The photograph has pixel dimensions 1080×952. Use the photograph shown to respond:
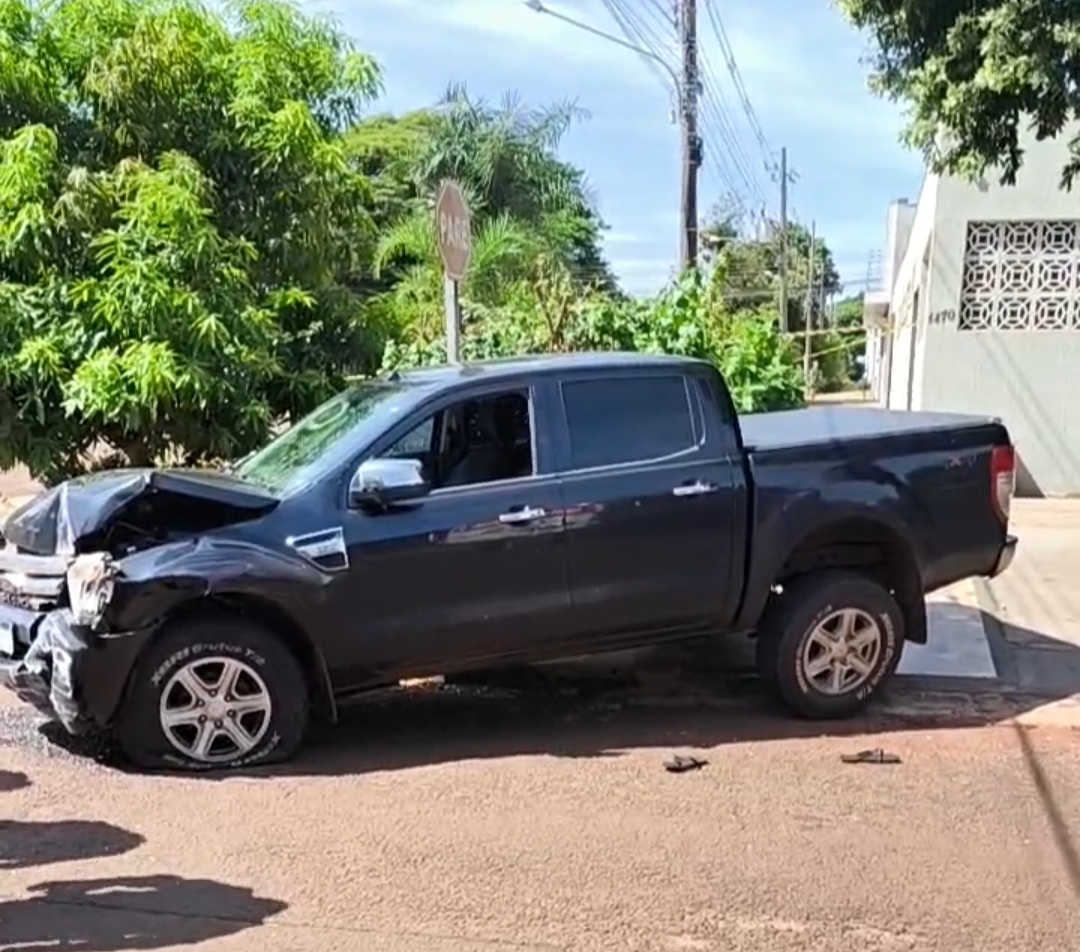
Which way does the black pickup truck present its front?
to the viewer's left

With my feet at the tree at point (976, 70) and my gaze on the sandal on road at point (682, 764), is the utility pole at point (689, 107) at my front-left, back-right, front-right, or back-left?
back-right

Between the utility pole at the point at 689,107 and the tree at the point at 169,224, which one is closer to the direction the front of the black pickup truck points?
the tree

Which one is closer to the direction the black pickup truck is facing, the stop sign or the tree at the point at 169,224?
the tree

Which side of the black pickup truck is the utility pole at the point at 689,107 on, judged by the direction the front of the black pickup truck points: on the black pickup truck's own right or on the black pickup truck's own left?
on the black pickup truck's own right

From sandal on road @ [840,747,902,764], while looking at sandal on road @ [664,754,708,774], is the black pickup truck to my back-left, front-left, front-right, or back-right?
front-right

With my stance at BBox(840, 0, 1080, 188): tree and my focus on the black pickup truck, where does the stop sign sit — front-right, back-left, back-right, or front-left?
front-right

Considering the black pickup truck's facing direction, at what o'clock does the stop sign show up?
The stop sign is roughly at 3 o'clock from the black pickup truck.

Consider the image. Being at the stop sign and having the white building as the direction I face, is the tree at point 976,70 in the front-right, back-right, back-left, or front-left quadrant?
front-right

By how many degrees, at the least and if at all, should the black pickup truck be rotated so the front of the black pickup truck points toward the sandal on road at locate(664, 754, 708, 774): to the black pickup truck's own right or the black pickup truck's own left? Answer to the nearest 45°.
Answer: approximately 135° to the black pickup truck's own left

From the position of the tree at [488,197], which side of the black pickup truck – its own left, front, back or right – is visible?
right

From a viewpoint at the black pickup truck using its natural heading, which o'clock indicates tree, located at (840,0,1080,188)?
The tree is roughly at 5 o'clock from the black pickup truck.
